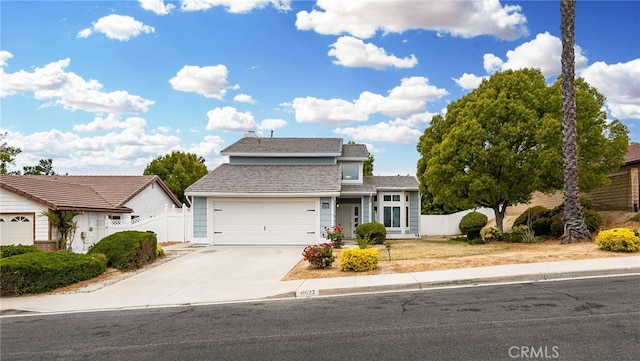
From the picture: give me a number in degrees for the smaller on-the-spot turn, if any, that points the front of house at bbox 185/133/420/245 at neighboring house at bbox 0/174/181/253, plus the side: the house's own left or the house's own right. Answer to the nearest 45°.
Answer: approximately 45° to the house's own right

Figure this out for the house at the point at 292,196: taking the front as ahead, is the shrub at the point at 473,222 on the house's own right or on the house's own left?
on the house's own left

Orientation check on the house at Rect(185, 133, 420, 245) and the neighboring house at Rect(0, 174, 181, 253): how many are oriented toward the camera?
2

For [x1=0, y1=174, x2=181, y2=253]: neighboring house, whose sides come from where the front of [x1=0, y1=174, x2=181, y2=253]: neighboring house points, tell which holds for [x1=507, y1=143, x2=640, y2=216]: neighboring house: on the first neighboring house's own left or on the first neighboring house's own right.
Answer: on the first neighboring house's own left

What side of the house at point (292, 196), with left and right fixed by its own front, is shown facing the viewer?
front

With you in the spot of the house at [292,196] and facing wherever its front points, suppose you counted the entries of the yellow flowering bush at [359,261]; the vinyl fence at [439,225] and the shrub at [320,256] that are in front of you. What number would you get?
2

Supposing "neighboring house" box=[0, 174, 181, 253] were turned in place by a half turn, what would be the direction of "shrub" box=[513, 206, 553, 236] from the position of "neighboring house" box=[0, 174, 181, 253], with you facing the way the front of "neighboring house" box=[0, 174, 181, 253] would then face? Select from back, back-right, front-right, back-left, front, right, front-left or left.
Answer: right

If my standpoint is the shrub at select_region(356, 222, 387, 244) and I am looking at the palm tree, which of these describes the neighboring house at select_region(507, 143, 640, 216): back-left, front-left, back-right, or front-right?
front-left

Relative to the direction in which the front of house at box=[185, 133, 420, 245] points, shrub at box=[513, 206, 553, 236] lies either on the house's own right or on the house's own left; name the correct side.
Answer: on the house's own left

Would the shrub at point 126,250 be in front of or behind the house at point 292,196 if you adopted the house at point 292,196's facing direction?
in front

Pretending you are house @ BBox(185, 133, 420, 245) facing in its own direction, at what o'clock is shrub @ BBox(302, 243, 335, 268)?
The shrub is roughly at 12 o'clock from the house.

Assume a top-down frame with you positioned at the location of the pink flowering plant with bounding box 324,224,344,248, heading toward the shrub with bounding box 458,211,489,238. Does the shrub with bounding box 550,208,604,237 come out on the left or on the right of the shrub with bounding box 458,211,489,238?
right
